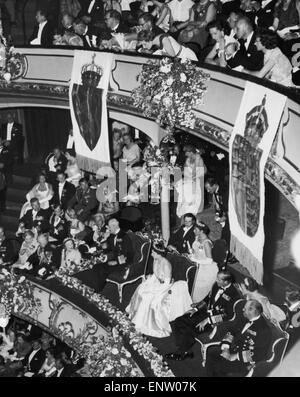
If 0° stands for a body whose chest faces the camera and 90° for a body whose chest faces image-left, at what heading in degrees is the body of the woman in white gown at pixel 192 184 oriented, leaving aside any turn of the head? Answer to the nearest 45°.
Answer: approximately 45°

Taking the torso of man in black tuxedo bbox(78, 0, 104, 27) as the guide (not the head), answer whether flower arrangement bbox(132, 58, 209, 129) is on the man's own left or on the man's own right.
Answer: on the man's own left

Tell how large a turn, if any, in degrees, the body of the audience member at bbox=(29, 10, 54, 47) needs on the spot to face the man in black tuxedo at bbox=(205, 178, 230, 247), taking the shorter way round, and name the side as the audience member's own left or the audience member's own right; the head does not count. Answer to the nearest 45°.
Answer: approximately 90° to the audience member's own left

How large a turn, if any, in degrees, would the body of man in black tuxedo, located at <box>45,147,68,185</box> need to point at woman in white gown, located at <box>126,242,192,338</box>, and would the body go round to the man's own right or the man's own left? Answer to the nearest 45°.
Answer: approximately 90° to the man's own left

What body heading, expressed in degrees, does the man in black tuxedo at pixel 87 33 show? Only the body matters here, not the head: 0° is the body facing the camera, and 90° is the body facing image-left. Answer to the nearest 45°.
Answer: approximately 45°

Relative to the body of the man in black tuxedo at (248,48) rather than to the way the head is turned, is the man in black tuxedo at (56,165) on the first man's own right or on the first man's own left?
on the first man's own right

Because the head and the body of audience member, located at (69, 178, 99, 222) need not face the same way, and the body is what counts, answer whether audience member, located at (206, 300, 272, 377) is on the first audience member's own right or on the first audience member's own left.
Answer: on the first audience member's own left

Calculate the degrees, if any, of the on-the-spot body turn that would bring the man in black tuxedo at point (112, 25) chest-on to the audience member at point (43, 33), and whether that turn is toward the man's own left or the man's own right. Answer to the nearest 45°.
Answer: approximately 90° to the man's own right
